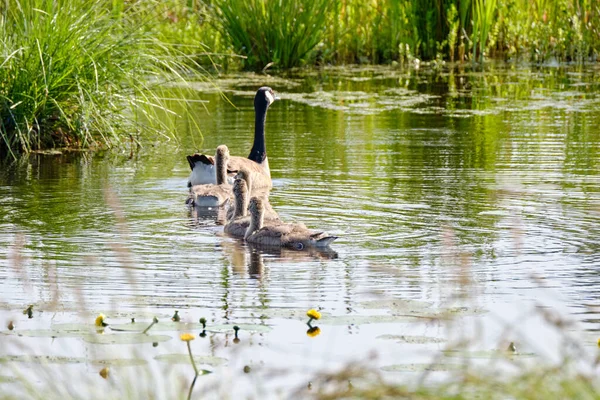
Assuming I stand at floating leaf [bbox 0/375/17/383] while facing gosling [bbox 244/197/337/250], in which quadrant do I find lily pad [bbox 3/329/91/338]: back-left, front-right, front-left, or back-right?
front-left

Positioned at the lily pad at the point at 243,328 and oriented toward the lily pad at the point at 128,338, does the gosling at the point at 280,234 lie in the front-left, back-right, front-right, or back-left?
back-right

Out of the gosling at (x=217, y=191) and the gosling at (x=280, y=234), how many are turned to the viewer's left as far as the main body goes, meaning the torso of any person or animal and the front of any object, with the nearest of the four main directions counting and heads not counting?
1

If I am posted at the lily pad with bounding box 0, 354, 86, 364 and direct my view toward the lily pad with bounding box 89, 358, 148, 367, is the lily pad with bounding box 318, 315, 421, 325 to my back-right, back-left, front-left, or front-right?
front-left

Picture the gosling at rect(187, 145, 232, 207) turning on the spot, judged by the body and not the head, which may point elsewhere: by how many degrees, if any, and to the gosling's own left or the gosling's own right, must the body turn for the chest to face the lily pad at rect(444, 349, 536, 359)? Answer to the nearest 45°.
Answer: approximately 90° to the gosling's own right

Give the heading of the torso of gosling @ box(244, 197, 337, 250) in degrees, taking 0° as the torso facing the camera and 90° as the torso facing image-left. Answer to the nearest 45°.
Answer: approximately 90°

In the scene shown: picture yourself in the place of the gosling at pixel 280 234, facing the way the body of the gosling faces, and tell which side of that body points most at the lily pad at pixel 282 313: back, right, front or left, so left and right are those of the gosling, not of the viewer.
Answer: left

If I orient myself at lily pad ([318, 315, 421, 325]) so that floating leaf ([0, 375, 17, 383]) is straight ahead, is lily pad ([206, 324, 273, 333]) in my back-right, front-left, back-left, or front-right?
front-right
